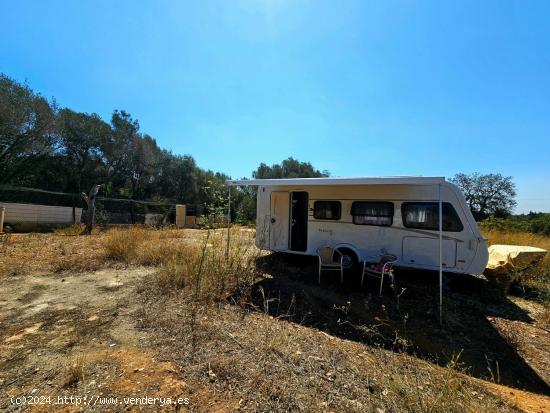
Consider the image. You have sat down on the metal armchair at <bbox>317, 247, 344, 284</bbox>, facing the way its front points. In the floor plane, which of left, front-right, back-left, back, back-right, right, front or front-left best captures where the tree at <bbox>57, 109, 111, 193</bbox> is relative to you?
back-right

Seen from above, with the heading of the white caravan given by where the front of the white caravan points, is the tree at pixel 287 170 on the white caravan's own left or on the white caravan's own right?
on the white caravan's own left

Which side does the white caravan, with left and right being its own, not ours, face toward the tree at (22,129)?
back

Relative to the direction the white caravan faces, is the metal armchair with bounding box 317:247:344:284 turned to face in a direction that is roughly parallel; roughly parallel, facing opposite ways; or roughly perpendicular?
roughly perpendicular

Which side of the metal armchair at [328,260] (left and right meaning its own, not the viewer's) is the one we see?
front

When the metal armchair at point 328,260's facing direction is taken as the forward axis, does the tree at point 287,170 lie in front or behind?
behind

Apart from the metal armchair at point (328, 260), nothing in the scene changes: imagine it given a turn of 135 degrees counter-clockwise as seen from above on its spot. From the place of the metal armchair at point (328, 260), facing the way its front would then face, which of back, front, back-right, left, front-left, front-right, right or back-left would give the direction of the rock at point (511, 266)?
front-right

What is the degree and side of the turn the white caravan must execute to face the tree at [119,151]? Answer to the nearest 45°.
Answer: approximately 135° to its left

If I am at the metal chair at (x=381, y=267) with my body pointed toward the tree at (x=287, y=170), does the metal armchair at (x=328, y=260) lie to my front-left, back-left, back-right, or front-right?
front-left

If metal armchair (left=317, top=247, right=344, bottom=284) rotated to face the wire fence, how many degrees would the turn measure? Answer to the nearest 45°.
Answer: approximately 135° to its right

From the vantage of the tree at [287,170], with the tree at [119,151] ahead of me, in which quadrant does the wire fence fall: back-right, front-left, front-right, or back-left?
front-left

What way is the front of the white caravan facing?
to the viewer's right

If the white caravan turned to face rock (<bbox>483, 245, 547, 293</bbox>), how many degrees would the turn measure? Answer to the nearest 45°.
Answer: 0° — it already faces it

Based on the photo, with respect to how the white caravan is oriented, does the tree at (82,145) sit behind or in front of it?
behind
